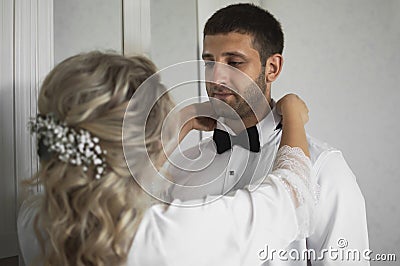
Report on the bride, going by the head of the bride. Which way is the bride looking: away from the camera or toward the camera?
away from the camera

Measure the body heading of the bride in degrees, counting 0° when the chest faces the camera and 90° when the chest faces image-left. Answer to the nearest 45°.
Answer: approximately 225°

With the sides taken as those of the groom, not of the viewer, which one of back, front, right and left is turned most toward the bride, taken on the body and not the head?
front

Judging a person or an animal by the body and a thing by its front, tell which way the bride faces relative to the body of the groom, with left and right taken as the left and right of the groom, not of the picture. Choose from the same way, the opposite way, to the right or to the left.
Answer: the opposite way

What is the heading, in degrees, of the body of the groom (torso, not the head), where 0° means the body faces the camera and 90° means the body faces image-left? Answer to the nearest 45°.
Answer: approximately 45°

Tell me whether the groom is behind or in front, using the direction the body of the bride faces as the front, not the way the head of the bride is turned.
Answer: in front

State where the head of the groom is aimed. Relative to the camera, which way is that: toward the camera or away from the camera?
toward the camera
